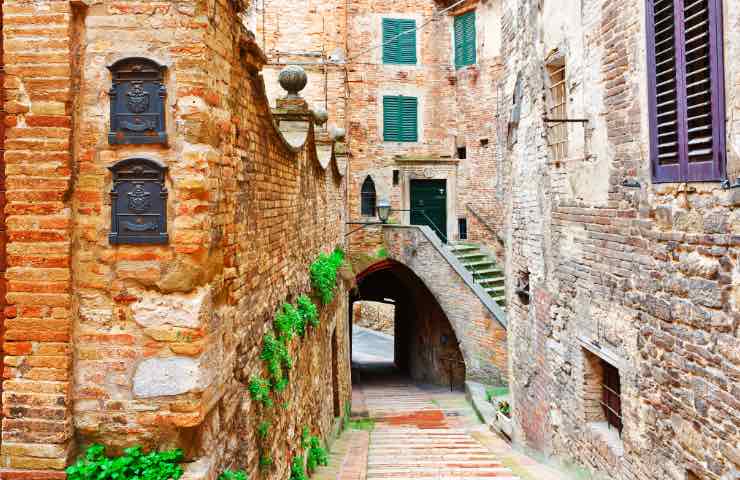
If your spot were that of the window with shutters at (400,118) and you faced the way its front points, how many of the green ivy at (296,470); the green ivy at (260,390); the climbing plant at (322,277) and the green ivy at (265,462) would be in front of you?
4

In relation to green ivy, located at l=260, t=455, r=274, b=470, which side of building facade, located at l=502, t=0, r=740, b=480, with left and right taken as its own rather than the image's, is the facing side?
front

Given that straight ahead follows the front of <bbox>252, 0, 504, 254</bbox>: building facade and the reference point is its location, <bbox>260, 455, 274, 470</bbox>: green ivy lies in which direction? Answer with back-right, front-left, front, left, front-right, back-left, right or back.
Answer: front

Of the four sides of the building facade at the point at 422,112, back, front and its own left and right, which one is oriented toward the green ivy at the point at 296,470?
front

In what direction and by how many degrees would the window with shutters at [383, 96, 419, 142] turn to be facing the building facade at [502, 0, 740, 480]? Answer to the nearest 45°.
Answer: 0° — it already faces it

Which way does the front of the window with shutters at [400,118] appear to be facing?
toward the camera

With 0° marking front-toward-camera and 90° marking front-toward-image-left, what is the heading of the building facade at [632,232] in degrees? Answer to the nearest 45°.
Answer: approximately 45°

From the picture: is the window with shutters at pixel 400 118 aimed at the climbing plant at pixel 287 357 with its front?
yes

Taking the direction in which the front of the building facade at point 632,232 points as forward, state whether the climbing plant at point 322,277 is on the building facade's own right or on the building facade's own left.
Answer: on the building facade's own right

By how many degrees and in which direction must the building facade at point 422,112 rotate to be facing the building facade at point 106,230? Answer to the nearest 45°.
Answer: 0° — it already faces it

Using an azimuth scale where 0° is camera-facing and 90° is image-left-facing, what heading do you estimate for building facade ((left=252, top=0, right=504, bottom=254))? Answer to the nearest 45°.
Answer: approximately 0°

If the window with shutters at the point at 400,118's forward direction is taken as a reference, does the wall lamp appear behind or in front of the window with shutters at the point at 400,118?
in front

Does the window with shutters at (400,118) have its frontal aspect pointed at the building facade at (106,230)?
yes

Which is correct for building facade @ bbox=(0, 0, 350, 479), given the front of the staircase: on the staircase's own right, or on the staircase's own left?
on the staircase's own right

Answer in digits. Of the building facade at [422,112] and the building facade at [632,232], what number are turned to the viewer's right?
0
